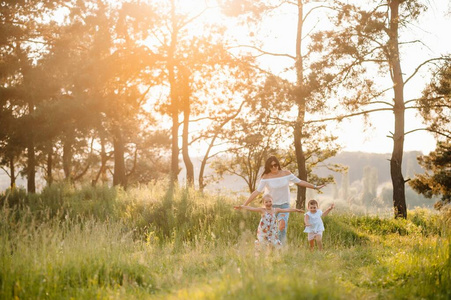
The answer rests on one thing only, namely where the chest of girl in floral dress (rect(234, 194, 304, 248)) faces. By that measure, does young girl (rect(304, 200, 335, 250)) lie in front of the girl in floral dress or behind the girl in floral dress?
behind

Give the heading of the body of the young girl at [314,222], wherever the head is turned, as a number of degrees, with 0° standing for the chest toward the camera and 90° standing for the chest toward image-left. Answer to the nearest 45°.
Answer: approximately 0°

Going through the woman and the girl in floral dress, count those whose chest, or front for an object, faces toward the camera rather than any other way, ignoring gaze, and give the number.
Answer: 2

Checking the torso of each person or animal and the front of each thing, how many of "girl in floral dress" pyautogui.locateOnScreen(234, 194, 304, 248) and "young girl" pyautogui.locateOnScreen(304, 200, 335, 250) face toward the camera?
2

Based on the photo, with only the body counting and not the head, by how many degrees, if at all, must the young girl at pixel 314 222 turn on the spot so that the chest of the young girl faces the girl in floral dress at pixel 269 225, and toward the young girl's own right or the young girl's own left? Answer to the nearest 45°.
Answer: approximately 45° to the young girl's own right
